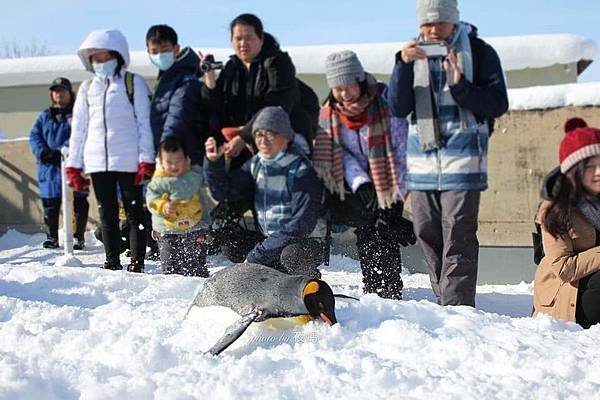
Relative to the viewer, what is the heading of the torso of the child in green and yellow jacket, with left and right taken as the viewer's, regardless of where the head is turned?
facing the viewer

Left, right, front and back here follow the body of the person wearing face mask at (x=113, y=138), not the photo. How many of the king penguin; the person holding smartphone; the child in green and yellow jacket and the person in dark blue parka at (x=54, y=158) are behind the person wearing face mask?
1

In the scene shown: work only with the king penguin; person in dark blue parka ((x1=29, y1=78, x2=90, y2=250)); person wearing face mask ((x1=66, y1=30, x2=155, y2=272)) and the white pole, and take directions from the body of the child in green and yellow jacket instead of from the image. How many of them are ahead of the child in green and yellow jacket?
1

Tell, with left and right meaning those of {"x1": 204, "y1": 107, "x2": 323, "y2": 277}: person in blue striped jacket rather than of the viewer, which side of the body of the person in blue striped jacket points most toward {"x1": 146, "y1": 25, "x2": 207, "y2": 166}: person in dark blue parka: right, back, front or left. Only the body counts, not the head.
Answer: right

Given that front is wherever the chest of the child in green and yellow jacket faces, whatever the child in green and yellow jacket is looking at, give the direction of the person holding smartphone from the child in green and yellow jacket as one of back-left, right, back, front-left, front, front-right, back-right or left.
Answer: front-left

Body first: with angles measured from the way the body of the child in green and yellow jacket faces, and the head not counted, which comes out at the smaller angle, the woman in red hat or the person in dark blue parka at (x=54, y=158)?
the woman in red hat

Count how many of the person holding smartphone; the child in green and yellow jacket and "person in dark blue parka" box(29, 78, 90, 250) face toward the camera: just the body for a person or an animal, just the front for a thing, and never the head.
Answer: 3

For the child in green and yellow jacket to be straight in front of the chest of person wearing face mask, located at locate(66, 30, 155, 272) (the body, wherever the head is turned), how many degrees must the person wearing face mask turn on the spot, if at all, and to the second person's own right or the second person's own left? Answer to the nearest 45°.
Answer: approximately 45° to the second person's own left

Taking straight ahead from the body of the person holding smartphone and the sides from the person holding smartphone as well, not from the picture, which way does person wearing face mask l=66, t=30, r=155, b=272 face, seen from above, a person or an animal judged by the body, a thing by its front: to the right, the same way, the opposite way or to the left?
the same way

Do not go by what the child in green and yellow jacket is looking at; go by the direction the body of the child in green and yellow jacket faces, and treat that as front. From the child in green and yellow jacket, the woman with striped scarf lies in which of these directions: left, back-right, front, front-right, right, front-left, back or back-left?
front-left

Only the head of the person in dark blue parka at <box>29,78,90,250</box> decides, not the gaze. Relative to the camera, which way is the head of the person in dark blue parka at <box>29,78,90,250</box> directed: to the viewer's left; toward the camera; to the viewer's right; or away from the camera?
toward the camera

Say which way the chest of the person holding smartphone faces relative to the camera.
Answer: toward the camera

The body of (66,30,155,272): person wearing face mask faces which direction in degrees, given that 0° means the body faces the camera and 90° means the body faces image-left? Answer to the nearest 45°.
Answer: approximately 0°

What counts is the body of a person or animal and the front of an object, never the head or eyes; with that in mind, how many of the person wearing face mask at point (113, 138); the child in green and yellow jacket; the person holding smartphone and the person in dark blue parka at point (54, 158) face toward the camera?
4

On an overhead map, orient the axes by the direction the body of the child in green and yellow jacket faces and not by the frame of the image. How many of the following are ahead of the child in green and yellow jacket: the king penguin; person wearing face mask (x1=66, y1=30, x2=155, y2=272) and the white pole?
1

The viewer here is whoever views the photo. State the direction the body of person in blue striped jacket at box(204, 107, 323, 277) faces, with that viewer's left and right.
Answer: facing the viewer and to the left of the viewer

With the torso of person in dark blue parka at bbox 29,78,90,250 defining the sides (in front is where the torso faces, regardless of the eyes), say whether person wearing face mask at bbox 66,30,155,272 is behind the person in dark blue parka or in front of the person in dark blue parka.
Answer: in front

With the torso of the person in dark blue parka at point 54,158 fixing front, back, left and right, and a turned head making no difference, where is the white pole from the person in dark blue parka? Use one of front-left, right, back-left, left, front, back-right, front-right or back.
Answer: front

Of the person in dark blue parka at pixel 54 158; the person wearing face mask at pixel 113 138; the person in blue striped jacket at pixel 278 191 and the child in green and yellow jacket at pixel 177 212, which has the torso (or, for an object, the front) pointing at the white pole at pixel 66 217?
the person in dark blue parka
